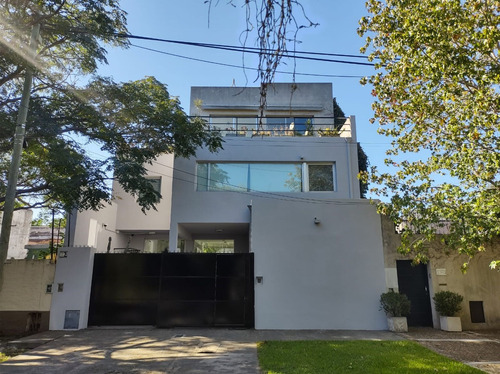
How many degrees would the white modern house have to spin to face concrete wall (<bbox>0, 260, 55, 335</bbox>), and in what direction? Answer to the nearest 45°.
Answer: approximately 90° to its right

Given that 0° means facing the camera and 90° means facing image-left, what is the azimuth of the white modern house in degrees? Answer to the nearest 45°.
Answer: approximately 0°

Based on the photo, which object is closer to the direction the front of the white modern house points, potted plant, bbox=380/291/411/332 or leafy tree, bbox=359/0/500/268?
the leafy tree

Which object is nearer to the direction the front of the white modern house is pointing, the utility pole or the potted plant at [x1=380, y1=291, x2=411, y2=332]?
the utility pole

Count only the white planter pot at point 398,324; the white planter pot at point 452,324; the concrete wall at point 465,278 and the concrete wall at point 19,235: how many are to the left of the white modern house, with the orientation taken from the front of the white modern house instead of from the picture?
3

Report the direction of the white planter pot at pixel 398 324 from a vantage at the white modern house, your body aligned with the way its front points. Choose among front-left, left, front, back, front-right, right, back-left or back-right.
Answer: left

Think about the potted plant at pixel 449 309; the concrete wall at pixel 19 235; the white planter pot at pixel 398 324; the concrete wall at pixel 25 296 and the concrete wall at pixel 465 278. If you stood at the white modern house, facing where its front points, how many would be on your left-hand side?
3

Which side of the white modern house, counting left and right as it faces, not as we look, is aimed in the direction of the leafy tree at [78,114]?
front

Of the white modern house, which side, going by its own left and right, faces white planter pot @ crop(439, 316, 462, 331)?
left

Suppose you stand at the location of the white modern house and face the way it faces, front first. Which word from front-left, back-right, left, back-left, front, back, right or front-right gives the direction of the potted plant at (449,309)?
left
